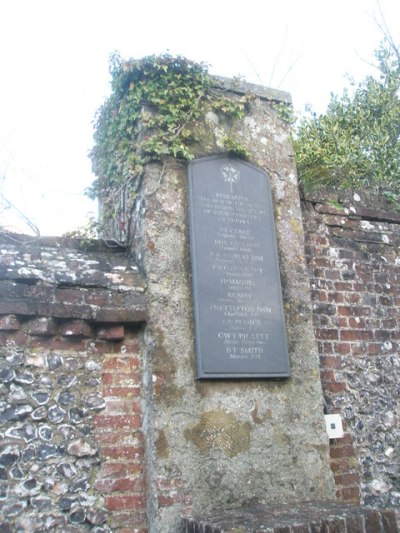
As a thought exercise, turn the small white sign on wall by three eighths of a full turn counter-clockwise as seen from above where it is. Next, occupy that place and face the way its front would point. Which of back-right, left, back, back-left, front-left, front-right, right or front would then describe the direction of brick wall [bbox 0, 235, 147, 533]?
back

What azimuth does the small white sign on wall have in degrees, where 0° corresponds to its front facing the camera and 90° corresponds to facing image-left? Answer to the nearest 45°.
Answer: approximately 0°
